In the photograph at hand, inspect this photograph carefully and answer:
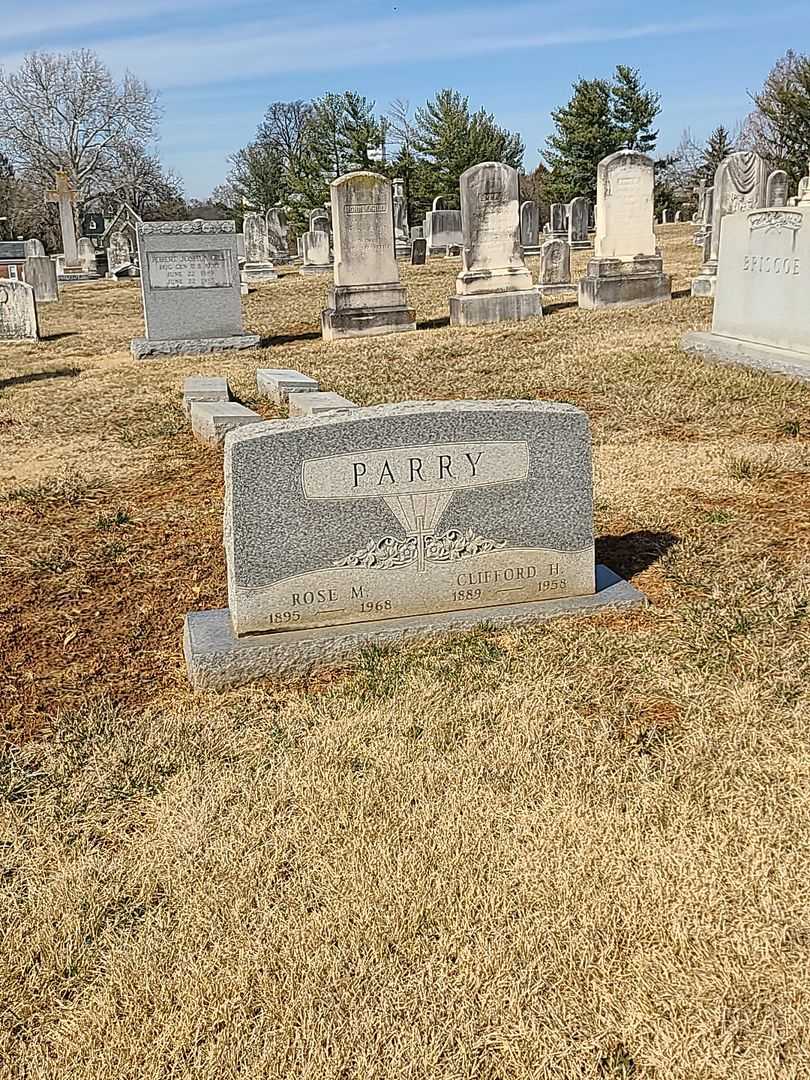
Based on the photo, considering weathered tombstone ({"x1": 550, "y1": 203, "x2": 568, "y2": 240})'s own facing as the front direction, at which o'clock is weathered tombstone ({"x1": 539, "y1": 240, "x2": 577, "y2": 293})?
weathered tombstone ({"x1": 539, "y1": 240, "x2": 577, "y2": 293}) is roughly at 12 o'clock from weathered tombstone ({"x1": 550, "y1": 203, "x2": 568, "y2": 240}).

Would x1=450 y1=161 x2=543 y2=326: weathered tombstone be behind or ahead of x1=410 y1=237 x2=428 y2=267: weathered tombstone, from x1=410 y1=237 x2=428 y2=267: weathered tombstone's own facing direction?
ahead

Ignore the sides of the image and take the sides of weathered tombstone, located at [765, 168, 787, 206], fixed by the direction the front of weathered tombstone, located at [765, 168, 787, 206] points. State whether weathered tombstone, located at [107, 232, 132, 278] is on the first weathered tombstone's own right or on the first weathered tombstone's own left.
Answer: on the first weathered tombstone's own right

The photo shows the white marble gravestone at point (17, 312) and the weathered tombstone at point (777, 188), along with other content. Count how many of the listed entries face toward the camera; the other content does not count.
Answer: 2

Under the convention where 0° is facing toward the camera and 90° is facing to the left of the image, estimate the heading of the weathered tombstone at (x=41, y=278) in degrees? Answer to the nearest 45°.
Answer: approximately 0°

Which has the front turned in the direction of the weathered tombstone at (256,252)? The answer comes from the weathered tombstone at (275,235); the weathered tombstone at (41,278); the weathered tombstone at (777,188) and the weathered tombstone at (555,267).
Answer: the weathered tombstone at (275,235)

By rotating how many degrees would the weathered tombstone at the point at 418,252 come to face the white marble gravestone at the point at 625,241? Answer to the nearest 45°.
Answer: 0° — it already faces it

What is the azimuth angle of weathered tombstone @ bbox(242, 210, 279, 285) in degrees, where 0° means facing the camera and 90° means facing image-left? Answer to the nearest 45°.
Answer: approximately 0°

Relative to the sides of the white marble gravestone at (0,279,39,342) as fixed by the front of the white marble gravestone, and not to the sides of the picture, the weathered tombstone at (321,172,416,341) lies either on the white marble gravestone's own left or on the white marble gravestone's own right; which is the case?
on the white marble gravestone's own left

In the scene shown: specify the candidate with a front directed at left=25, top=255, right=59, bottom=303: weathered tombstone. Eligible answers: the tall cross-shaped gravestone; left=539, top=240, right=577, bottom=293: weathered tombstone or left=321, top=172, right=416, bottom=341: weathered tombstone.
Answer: the tall cross-shaped gravestone
